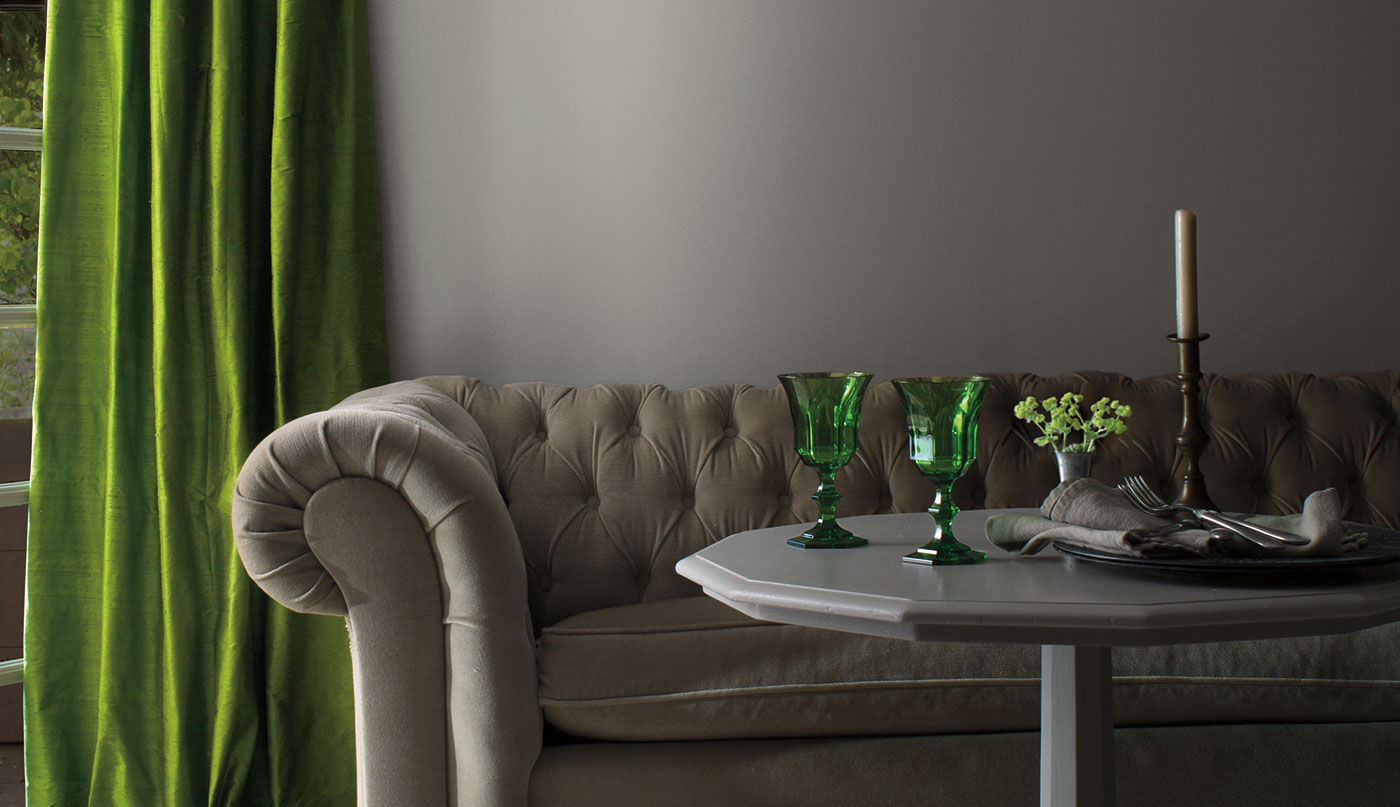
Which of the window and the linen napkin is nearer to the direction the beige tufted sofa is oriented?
the linen napkin

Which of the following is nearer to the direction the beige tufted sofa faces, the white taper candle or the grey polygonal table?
the grey polygonal table

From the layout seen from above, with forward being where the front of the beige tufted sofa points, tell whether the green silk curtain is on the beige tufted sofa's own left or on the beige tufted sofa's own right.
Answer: on the beige tufted sofa's own right

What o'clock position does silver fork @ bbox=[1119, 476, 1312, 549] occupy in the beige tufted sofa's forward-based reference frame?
The silver fork is roughly at 10 o'clock from the beige tufted sofa.

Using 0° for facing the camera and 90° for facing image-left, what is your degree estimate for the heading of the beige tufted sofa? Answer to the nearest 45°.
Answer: approximately 0°
